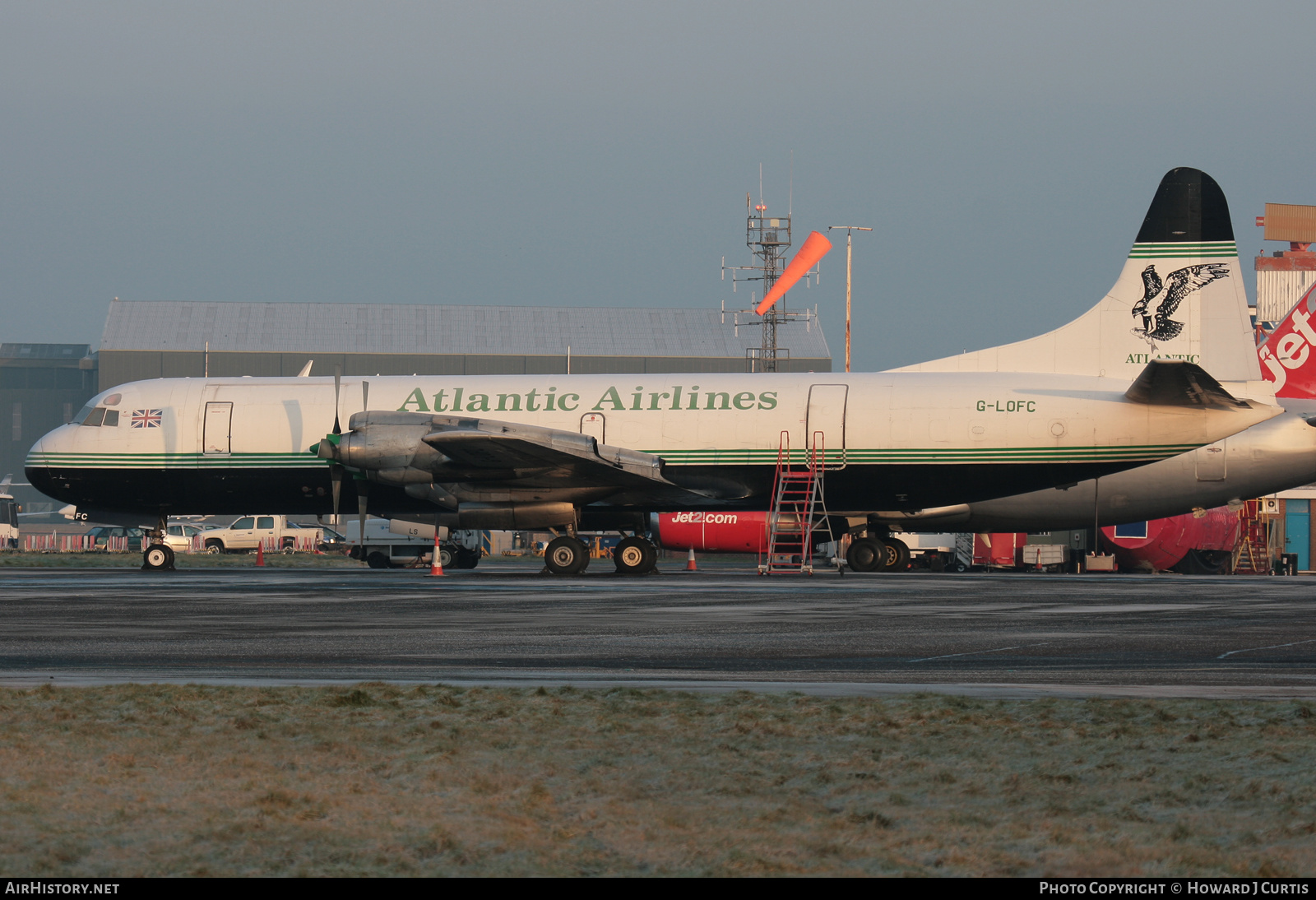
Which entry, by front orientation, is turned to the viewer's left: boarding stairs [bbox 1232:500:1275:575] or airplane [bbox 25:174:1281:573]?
the airplane

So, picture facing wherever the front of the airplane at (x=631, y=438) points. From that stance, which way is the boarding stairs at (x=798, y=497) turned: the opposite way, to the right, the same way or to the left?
to the left

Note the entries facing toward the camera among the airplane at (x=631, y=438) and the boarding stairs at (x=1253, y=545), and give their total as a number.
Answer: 1

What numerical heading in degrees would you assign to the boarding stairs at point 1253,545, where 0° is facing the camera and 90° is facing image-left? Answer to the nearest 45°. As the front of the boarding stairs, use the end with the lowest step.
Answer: approximately 0°

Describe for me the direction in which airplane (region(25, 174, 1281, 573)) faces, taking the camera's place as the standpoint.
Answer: facing to the left of the viewer

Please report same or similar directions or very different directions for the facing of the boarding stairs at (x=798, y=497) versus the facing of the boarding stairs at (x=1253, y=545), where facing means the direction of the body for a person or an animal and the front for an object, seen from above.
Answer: same or similar directions

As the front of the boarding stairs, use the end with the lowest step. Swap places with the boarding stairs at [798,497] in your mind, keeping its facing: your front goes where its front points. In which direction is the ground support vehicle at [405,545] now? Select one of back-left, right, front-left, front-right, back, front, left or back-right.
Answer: back-right

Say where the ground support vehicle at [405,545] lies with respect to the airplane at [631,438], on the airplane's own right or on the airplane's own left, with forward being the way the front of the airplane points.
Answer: on the airplane's own right

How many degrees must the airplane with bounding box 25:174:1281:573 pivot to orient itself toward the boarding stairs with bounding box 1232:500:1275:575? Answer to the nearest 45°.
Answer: approximately 135° to its right

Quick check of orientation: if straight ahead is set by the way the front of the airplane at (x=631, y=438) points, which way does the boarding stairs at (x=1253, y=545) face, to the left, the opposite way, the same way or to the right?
to the left

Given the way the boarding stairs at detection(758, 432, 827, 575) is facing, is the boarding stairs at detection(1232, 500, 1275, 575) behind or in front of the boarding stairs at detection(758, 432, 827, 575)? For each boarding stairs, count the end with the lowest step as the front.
behind

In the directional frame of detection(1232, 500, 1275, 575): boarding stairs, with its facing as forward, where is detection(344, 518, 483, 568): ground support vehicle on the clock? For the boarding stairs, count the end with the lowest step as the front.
The ground support vehicle is roughly at 2 o'clock from the boarding stairs.

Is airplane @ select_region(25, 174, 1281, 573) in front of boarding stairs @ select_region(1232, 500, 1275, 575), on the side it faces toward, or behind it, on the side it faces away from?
in front

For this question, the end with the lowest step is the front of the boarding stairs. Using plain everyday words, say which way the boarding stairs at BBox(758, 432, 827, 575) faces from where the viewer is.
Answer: facing the viewer

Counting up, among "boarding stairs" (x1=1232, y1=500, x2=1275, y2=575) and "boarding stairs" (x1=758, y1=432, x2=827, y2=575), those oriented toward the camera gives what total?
2

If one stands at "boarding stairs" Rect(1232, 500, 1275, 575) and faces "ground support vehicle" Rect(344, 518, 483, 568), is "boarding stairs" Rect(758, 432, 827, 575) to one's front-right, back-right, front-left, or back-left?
front-left
